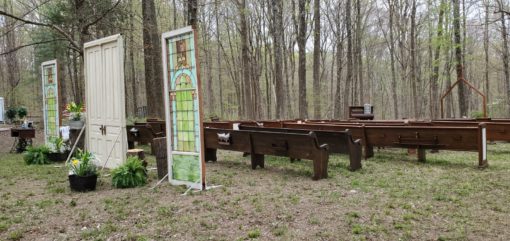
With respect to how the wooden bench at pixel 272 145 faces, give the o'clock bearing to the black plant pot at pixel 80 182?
The black plant pot is roughly at 7 o'clock from the wooden bench.

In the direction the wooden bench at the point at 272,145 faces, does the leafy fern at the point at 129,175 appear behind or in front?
behind

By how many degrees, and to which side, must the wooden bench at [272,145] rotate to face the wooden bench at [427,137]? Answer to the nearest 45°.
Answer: approximately 45° to its right

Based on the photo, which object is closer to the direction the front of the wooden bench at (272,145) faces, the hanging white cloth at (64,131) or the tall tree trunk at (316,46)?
the tall tree trunk

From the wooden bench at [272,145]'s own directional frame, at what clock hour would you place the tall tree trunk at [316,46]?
The tall tree trunk is roughly at 11 o'clock from the wooden bench.

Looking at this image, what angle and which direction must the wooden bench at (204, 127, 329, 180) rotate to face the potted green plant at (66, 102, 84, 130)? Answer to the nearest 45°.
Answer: approximately 90° to its left

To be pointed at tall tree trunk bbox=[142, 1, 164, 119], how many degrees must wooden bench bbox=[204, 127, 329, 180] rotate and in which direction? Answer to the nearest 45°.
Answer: approximately 90° to its left

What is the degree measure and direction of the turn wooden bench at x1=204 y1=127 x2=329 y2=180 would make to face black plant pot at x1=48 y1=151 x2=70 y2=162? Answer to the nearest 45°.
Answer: approximately 90° to its left

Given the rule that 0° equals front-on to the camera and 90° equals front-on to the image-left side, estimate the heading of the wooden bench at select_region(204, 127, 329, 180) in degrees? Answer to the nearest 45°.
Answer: approximately 225°

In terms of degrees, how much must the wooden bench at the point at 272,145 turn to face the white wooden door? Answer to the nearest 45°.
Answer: approximately 135° to its left
